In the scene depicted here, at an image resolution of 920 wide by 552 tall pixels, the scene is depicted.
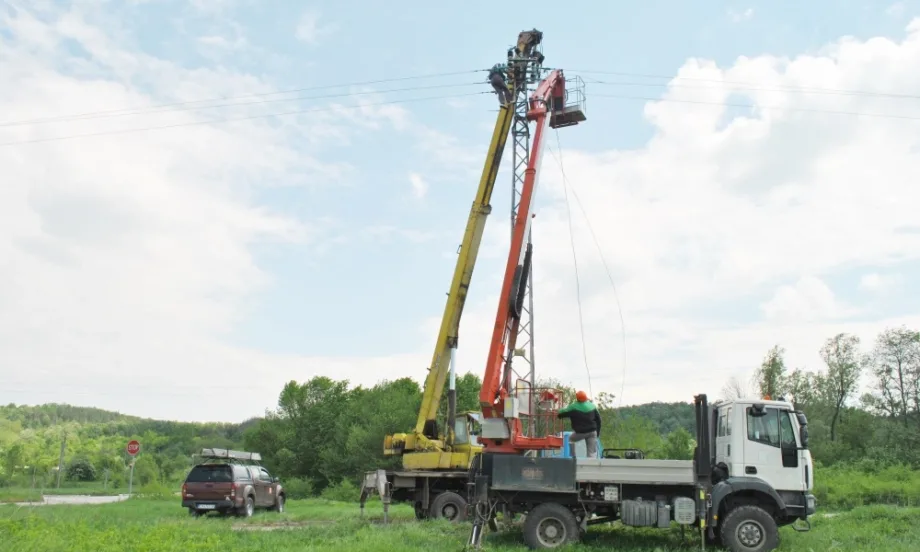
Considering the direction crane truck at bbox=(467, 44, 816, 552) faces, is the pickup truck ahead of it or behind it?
behind

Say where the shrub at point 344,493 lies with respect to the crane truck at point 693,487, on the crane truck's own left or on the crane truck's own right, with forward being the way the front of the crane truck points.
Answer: on the crane truck's own left

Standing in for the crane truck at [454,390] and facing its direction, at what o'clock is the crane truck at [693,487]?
the crane truck at [693,487] is roughly at 2 o'clock from the crane truck at [454,390].

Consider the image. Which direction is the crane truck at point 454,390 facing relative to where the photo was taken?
to the viewer's right

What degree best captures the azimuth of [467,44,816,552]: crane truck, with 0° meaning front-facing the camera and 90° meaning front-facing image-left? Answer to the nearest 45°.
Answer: approximately 270°

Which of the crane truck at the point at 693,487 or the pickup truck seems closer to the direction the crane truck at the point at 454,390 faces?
the crane truck

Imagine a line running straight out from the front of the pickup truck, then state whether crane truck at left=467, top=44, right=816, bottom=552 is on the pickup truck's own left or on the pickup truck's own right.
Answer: on the pickup truck's own right

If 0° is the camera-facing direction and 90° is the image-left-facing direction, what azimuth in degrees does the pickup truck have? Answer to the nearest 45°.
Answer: approximately 225°
